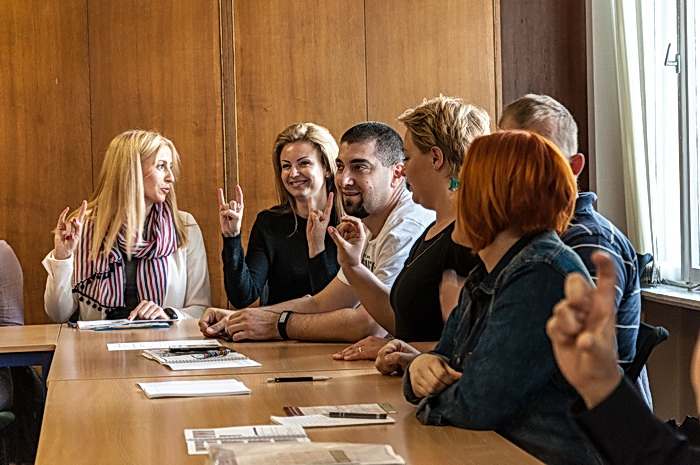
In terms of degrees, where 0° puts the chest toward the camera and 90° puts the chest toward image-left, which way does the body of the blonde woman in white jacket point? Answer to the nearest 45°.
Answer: approximately 0°

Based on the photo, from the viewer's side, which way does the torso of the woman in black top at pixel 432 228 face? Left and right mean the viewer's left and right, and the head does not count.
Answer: facing to the left of the viewer

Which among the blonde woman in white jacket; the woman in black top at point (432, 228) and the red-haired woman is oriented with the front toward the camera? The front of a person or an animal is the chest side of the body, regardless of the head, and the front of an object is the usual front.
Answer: the blonde woman in white jacket

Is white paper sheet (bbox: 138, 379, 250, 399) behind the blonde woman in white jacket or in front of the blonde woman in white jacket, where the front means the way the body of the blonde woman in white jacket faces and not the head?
in front

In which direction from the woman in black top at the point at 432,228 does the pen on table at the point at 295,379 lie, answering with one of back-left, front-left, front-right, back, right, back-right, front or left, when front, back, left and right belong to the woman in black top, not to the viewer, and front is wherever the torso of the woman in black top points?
front-left

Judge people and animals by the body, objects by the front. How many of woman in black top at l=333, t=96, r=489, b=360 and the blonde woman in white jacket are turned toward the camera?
1

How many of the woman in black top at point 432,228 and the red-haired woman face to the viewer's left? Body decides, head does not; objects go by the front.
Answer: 2

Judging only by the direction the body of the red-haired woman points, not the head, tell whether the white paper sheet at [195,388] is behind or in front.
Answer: in front

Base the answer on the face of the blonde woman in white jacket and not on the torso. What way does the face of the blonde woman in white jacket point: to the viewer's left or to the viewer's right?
to the viewer's right

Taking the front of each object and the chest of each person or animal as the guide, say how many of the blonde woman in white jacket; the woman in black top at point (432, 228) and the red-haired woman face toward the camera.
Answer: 1

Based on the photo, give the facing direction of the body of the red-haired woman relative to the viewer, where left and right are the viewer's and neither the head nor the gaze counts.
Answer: facing to the left of the viewer

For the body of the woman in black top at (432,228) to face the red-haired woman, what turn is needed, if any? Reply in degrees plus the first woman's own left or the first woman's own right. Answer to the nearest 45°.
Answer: approximately 90° to the first woman's own left

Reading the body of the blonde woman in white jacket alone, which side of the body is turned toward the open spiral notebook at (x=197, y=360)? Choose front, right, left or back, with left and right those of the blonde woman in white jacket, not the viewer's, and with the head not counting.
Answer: front
